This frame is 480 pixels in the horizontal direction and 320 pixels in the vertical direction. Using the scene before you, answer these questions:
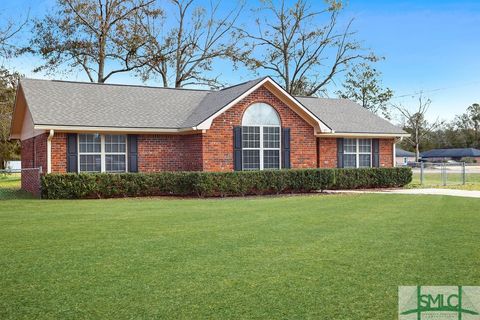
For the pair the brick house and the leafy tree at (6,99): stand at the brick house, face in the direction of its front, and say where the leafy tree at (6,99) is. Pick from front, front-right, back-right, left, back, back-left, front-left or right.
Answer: back-right

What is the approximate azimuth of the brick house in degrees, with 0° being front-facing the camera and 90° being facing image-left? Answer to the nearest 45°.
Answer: approximately 0°
